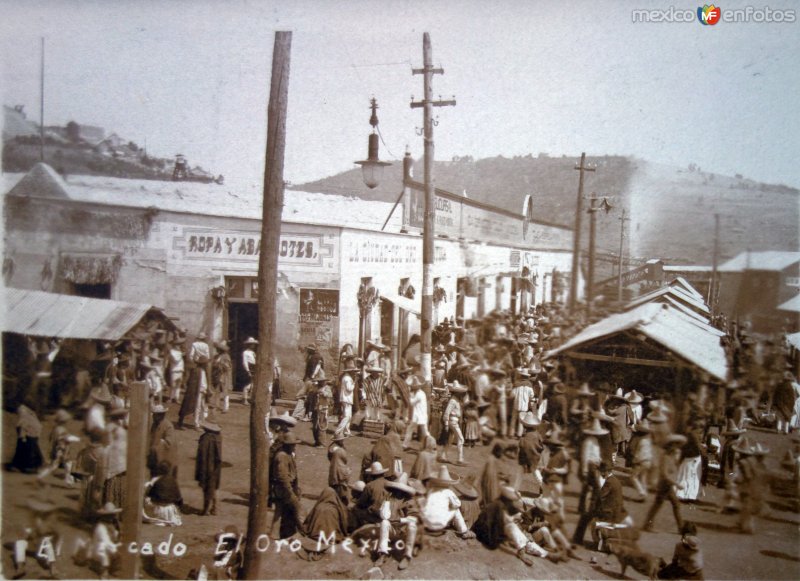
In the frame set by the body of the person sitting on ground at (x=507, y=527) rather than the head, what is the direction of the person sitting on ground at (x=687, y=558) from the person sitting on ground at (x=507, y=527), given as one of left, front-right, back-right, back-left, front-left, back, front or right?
front-left

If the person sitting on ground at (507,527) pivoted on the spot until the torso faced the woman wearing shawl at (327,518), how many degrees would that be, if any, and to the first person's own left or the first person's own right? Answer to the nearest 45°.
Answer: approximately 135° to the first person's own right

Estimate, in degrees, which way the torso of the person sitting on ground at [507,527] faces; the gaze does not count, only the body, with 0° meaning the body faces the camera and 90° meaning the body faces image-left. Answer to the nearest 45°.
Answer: approximately 315°
